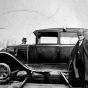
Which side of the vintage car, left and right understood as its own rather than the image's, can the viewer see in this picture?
left
